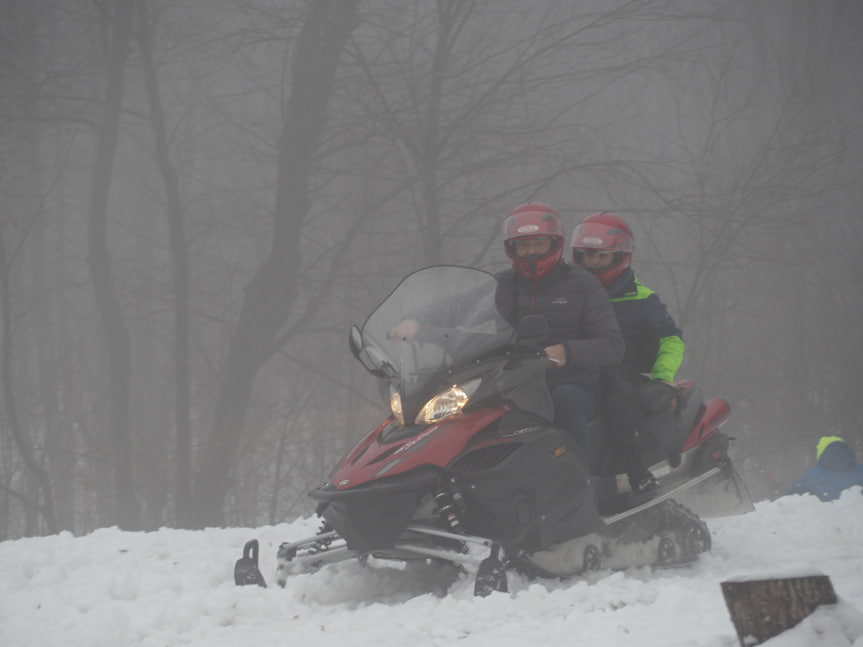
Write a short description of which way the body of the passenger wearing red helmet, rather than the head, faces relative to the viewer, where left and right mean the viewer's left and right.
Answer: facing the viewer and to the left of the viewer

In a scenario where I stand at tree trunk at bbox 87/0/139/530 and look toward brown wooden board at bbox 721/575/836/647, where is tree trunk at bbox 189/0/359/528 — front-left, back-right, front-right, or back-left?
front-left

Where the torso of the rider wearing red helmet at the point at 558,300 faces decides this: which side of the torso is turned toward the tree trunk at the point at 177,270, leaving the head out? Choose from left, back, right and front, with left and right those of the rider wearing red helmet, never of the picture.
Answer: right

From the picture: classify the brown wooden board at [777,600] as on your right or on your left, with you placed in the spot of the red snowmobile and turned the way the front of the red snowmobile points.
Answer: on your left

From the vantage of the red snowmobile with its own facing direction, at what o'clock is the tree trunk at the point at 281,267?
The tree trunk is roughly at 4 o'clock from the red snowmobile.

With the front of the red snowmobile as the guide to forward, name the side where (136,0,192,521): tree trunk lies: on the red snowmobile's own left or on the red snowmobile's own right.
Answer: on the red snowmobile's own right

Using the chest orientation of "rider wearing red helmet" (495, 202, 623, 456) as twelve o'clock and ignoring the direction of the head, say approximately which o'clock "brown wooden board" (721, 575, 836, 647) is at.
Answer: The brown wooden board is roughly at 10 o'clock from the rider wearing red helmet.

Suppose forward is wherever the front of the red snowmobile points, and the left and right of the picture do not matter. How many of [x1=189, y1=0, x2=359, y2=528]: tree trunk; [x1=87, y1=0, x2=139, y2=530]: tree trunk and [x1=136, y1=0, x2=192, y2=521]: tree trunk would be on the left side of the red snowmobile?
0

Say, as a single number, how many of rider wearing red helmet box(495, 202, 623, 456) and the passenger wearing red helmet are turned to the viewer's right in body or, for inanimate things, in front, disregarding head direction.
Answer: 0

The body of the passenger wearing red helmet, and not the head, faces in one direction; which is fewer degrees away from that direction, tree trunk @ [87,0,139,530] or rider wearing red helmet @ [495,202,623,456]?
the rider wearing red helmet

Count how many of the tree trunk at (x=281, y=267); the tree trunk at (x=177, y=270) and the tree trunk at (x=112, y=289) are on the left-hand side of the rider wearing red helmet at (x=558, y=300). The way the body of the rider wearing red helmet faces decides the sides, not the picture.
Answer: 0

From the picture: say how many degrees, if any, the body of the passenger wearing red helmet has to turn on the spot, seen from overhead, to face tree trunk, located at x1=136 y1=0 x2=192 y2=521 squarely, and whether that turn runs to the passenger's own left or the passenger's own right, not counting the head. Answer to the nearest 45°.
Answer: approximately 90° to the passenger's own right

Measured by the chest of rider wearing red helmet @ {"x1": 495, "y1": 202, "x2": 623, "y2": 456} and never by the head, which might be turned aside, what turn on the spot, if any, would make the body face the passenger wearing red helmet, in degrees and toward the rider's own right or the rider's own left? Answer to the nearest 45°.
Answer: approximately 180°

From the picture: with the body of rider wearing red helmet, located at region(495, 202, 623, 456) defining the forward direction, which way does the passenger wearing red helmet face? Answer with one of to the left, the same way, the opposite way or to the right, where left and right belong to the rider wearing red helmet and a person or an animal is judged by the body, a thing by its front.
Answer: the same way

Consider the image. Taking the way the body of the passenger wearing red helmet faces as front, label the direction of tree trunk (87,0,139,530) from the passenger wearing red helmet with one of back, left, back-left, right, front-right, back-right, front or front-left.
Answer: right
